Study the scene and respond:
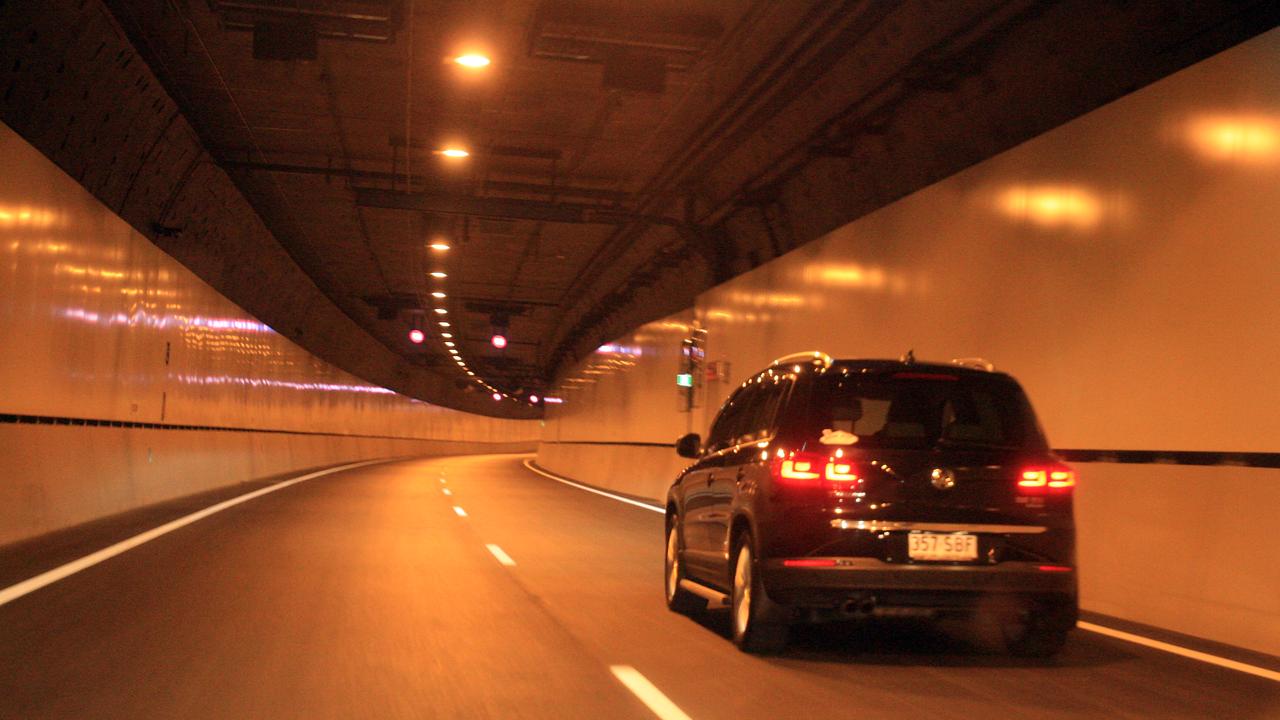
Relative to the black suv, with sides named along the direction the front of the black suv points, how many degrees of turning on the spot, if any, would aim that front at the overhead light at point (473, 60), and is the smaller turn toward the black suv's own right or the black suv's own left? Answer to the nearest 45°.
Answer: approximately 45° to the black suv's own left

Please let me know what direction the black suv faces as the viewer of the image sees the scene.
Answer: facing away from the viewer
